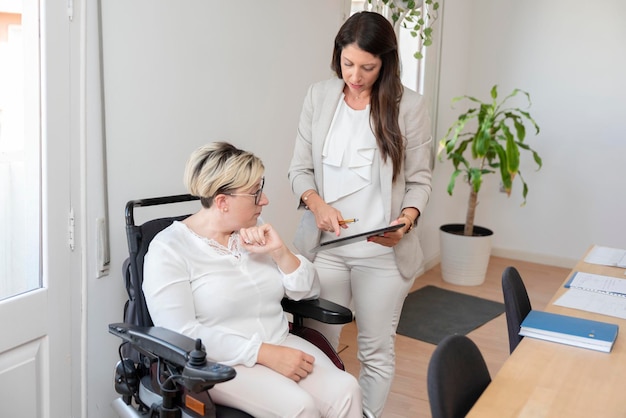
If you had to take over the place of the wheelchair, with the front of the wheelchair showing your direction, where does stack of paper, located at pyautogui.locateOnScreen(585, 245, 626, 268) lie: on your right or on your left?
on your left

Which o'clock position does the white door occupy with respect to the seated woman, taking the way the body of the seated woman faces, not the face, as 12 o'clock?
The white door is roughly at 5 o'clock from the seated woman.

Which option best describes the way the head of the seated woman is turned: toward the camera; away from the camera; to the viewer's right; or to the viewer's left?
to the viewer's right

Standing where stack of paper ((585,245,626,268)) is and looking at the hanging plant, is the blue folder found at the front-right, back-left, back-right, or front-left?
back-left

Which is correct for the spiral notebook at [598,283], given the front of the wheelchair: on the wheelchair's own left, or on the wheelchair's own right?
on the wheelchair's own left

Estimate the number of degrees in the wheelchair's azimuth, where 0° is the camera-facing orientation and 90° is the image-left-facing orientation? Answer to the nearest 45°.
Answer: approximately 315°

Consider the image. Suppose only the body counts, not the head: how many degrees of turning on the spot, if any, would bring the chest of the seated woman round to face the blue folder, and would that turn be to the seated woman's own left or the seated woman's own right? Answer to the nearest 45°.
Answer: approximately 45° to the seated woman's own left

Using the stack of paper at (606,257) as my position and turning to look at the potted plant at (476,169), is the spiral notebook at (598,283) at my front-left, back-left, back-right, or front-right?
back-left

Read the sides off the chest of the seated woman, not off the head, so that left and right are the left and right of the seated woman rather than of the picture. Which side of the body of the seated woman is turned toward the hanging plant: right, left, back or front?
left

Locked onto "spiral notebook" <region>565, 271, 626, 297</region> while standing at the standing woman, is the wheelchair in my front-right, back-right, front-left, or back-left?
back-right
